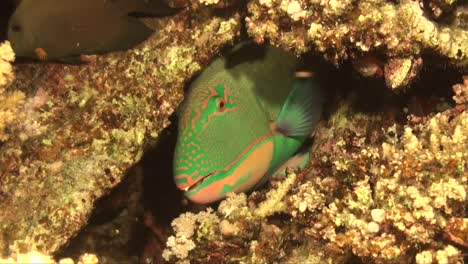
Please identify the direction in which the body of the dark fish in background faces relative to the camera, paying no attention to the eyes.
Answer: to the viewer's left

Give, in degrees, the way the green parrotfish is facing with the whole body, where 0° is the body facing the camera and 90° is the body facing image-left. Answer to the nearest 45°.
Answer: approximately 45°

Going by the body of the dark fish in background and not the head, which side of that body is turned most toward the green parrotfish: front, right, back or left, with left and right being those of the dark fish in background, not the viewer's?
back

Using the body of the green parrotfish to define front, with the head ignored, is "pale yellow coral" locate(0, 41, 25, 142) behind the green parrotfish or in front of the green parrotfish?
in front

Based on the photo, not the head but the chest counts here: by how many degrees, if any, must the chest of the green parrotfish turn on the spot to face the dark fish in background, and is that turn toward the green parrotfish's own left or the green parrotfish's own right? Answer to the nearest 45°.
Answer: approximately 45° to the green parrotfish's own right
